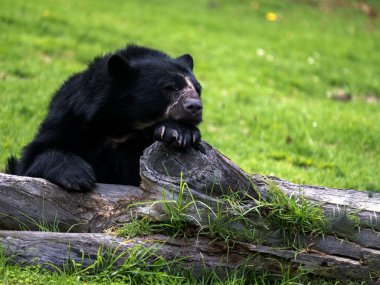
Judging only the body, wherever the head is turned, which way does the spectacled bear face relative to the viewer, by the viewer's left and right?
facing the viewer and to the right of the viewer

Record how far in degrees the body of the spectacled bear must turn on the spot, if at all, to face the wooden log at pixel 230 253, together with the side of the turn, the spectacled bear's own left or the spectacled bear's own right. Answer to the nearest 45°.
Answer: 0° — it already faces it

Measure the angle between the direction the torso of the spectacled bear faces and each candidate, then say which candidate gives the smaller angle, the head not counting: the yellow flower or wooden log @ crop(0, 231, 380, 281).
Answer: the wooden log

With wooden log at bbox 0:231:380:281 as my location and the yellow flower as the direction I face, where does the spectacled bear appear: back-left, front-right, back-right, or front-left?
front-left

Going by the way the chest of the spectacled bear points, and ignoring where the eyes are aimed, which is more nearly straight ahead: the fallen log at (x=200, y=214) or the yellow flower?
the fallen log

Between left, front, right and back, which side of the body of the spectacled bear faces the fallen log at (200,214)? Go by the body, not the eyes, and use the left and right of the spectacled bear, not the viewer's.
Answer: front

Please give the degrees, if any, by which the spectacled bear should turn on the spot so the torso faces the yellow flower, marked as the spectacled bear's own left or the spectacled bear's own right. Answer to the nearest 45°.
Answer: approximately 135° to the spectacled bear's own left
